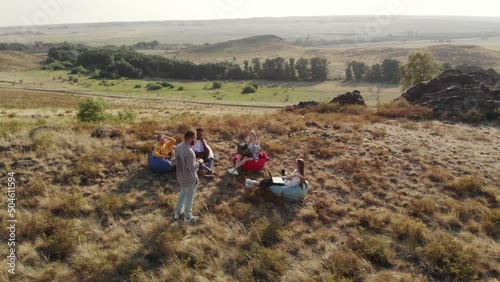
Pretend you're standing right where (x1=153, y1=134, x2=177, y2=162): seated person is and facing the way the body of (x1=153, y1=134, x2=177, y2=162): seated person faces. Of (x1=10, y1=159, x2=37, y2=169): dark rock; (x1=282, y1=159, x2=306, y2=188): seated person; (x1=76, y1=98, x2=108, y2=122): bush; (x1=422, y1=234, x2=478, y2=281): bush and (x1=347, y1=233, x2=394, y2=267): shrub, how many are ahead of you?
3

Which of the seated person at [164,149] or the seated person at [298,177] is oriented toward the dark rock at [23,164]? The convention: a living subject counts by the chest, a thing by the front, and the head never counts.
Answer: the seated person at [298,177]

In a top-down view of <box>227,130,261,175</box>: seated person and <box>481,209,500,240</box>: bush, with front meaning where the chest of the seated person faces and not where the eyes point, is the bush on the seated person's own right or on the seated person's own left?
on the seated person's own left

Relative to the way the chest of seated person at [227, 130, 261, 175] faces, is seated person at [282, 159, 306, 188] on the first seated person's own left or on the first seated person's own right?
on the first seated person's own left

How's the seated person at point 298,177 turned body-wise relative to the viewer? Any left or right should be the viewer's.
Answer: facing to the left of the viewer

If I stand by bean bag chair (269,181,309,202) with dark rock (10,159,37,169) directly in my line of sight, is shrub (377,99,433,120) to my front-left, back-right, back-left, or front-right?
back-right

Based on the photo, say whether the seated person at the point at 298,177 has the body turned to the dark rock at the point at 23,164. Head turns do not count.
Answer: yes

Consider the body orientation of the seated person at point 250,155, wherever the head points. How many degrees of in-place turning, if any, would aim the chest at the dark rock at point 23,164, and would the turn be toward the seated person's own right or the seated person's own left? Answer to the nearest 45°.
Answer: approximately 45° to the seated person's own right

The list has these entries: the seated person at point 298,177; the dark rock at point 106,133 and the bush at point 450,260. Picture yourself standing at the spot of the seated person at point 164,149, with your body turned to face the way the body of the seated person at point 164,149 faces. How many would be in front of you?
2

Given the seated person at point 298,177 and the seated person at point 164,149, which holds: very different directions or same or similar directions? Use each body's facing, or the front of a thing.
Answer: very different directions

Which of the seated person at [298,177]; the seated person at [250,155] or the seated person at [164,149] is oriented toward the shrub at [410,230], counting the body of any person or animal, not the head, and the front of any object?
the seated person at [164,149]

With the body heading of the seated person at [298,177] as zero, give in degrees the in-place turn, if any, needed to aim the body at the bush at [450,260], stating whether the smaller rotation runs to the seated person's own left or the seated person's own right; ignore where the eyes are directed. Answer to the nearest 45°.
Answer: approximately 135° to the seated person's own left

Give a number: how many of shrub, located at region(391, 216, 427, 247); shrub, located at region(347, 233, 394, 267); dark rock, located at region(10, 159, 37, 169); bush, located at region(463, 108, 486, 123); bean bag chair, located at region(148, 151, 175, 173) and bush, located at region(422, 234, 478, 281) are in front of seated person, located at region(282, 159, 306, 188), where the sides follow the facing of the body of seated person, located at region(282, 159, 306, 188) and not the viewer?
2

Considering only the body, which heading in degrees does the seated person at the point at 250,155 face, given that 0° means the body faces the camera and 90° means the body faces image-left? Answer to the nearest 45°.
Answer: approximately 45°

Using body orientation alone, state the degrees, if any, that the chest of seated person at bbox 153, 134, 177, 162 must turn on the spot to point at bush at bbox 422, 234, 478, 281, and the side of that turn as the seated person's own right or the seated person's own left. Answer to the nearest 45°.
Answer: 0° — they already face it

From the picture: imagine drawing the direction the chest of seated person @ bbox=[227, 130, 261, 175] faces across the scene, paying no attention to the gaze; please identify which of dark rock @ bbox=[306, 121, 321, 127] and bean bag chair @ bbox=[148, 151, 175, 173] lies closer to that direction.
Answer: the bean bag chair

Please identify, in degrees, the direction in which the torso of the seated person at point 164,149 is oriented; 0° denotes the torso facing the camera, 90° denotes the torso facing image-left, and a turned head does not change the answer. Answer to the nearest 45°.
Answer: approximately 315°

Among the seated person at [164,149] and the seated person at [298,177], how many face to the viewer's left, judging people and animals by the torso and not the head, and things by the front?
1
